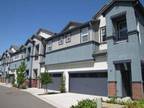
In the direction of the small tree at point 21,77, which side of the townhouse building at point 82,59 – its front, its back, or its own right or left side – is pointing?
right

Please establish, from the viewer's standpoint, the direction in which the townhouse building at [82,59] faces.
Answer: facing the viewer and to the left of the viewer

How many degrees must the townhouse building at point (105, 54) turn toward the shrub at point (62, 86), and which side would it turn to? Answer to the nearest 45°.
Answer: approximately 90° to its right
